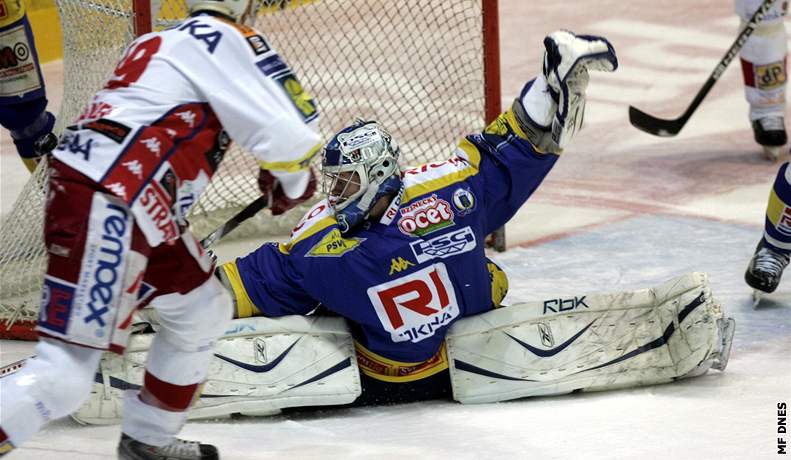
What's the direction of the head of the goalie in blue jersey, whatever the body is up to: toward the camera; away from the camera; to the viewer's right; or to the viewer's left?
to the viewer's left

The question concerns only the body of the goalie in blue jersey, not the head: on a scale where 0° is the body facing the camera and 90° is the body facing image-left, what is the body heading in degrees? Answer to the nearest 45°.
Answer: approximately 0°

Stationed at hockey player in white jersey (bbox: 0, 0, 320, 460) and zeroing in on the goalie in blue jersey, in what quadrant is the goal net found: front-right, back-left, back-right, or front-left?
front-left
